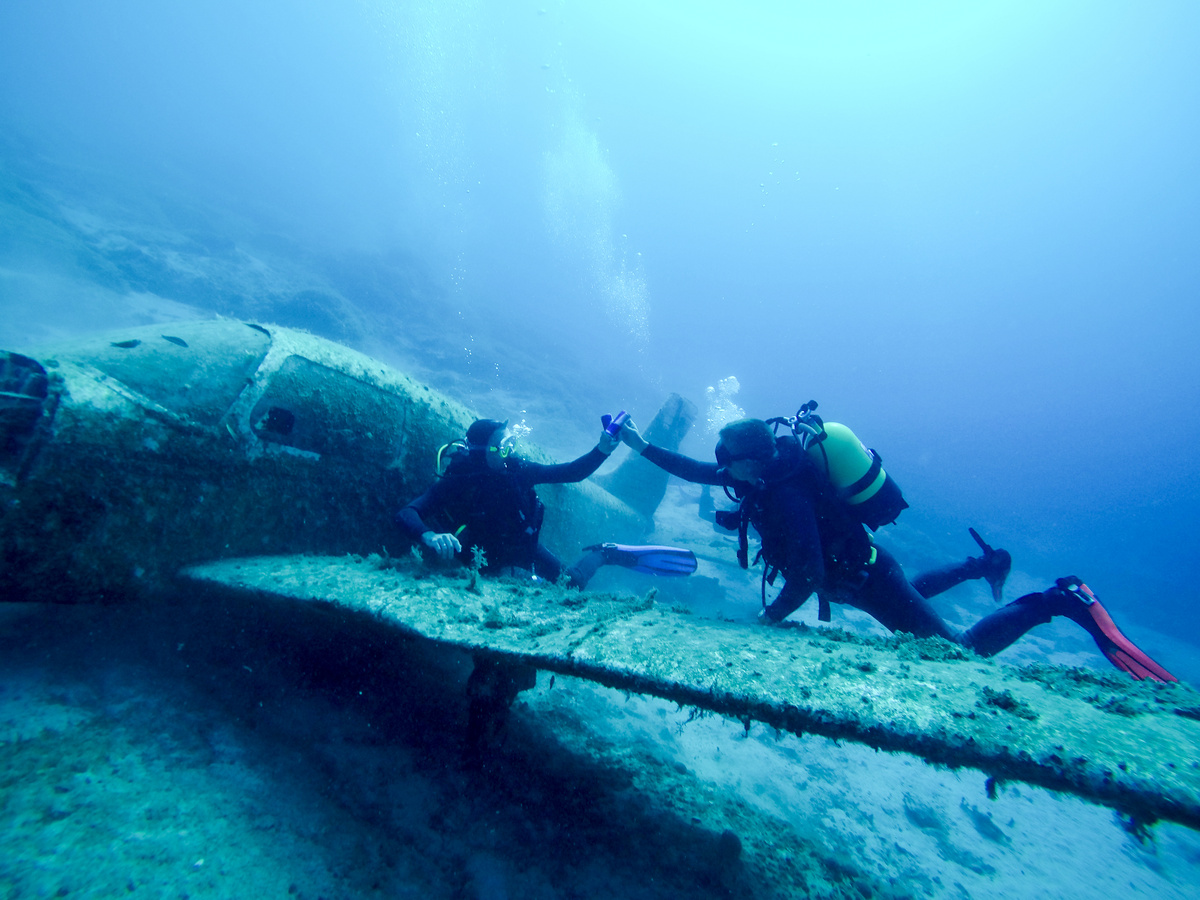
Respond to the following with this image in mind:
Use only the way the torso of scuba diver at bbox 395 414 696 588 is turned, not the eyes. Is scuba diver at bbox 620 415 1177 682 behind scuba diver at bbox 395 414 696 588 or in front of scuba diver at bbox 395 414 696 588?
in front

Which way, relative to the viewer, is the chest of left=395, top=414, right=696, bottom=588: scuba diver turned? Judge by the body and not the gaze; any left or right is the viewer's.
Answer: facing the viewer and to the right of the viewer

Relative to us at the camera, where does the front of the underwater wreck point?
facing the viewer and to the left of the viewer

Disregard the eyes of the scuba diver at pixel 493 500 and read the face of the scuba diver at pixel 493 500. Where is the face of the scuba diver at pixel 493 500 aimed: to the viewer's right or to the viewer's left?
to the viewer's right
